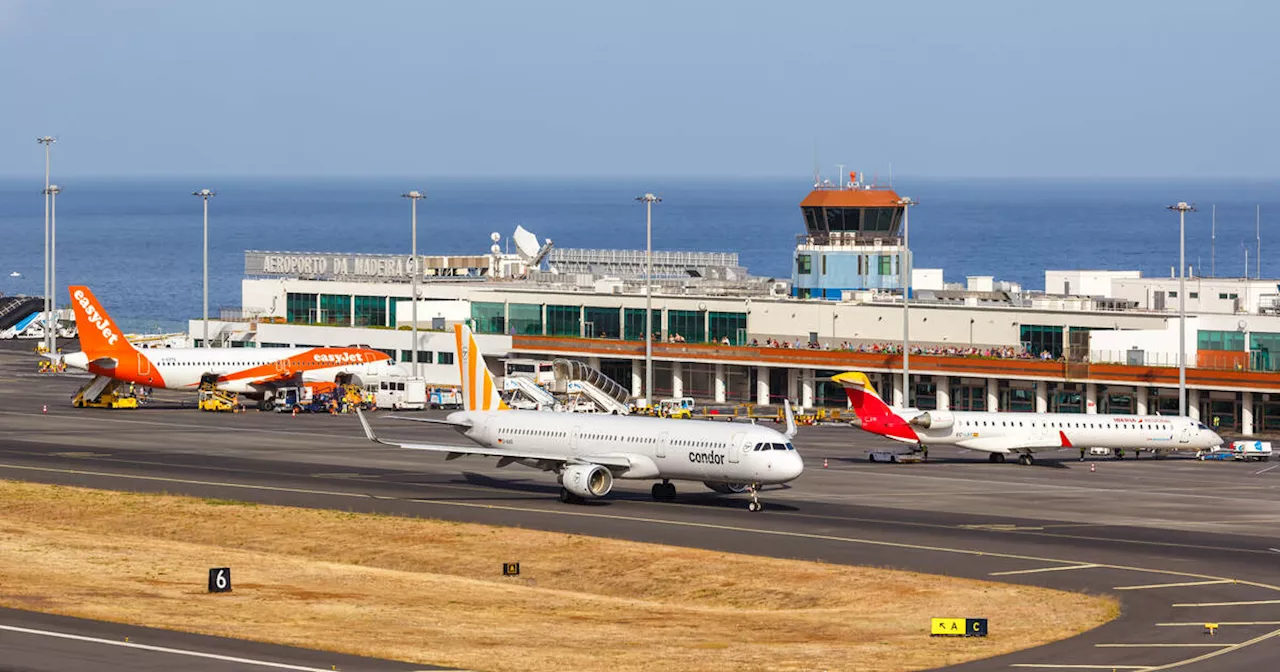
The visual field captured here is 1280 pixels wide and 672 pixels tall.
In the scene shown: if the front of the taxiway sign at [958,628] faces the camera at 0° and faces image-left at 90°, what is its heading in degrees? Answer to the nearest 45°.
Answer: approximately 0°
